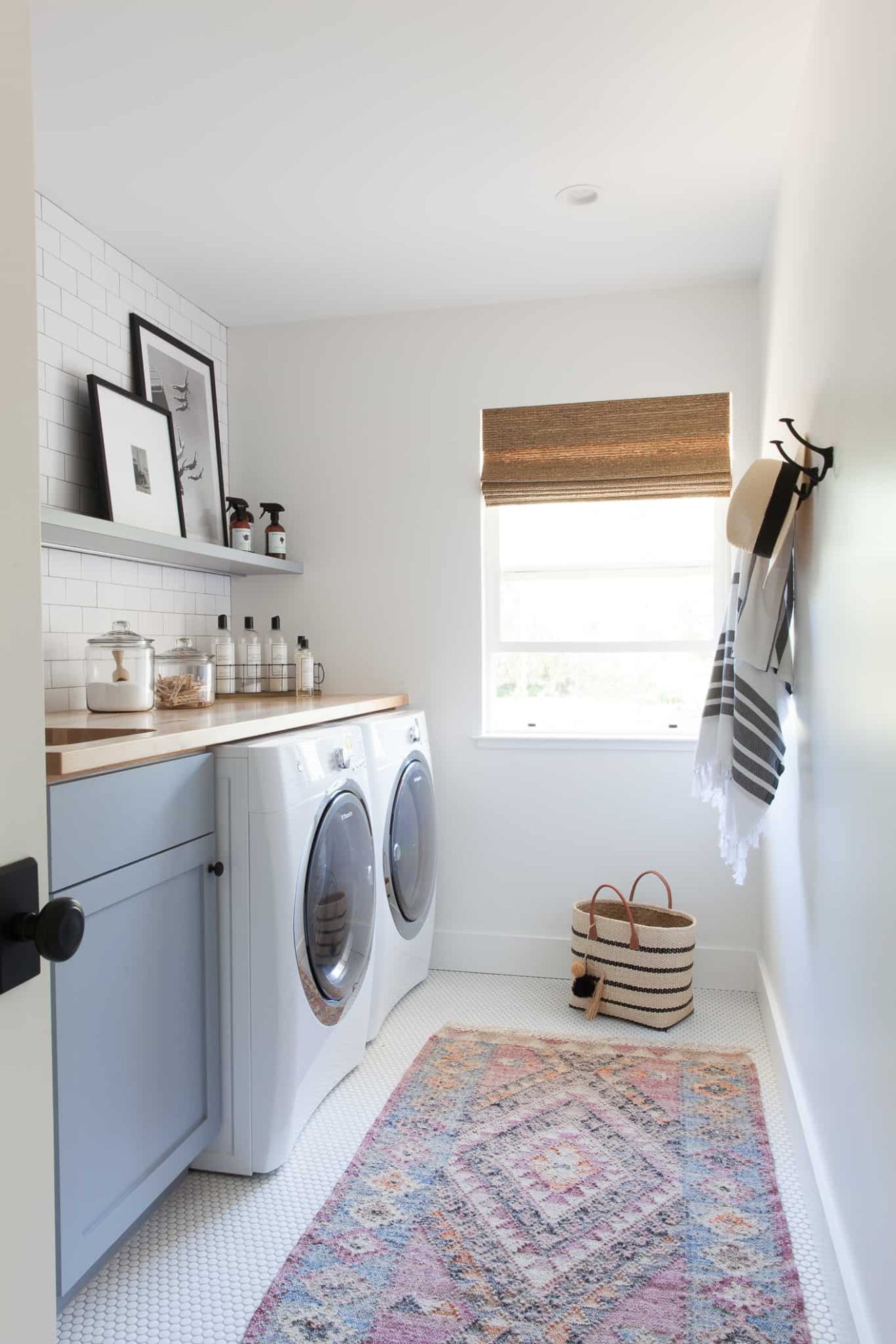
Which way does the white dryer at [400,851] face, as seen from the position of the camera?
facing the viewer and to the right of the viewer

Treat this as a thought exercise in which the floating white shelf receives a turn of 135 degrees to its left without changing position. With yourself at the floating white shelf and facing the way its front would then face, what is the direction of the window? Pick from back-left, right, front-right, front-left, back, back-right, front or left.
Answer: right

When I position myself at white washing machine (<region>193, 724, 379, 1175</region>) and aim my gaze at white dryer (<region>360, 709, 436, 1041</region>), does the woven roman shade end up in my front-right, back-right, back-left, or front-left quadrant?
front-right

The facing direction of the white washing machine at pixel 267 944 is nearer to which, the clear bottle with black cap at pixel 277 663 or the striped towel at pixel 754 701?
the striped towel

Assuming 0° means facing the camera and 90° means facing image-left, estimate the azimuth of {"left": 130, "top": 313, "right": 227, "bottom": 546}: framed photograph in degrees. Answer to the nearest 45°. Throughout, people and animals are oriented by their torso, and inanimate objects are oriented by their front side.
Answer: approximately 315°

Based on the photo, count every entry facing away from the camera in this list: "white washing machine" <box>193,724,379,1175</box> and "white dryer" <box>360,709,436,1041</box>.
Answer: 0

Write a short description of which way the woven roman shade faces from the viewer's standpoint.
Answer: facing the viewer

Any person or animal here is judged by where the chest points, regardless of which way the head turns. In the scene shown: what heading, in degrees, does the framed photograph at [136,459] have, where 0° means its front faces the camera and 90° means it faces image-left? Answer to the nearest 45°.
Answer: approximately 315°

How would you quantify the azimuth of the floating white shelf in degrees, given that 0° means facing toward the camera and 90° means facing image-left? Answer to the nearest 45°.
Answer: approximately 315°

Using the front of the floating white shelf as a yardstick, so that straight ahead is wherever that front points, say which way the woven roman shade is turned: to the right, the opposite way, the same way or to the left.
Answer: to the right

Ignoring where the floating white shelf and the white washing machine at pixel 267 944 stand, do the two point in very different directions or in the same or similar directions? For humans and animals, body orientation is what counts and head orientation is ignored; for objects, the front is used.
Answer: same or similar directions

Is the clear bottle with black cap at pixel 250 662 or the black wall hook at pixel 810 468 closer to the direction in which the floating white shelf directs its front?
the black wall hook
